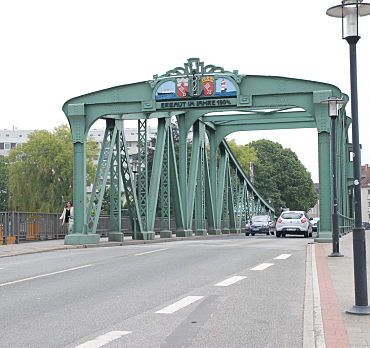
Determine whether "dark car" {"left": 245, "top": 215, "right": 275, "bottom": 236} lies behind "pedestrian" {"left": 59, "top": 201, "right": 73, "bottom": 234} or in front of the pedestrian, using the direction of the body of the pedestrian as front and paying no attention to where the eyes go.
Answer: behind

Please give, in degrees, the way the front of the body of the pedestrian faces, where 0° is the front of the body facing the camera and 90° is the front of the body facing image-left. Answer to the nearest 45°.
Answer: approximately 0°
